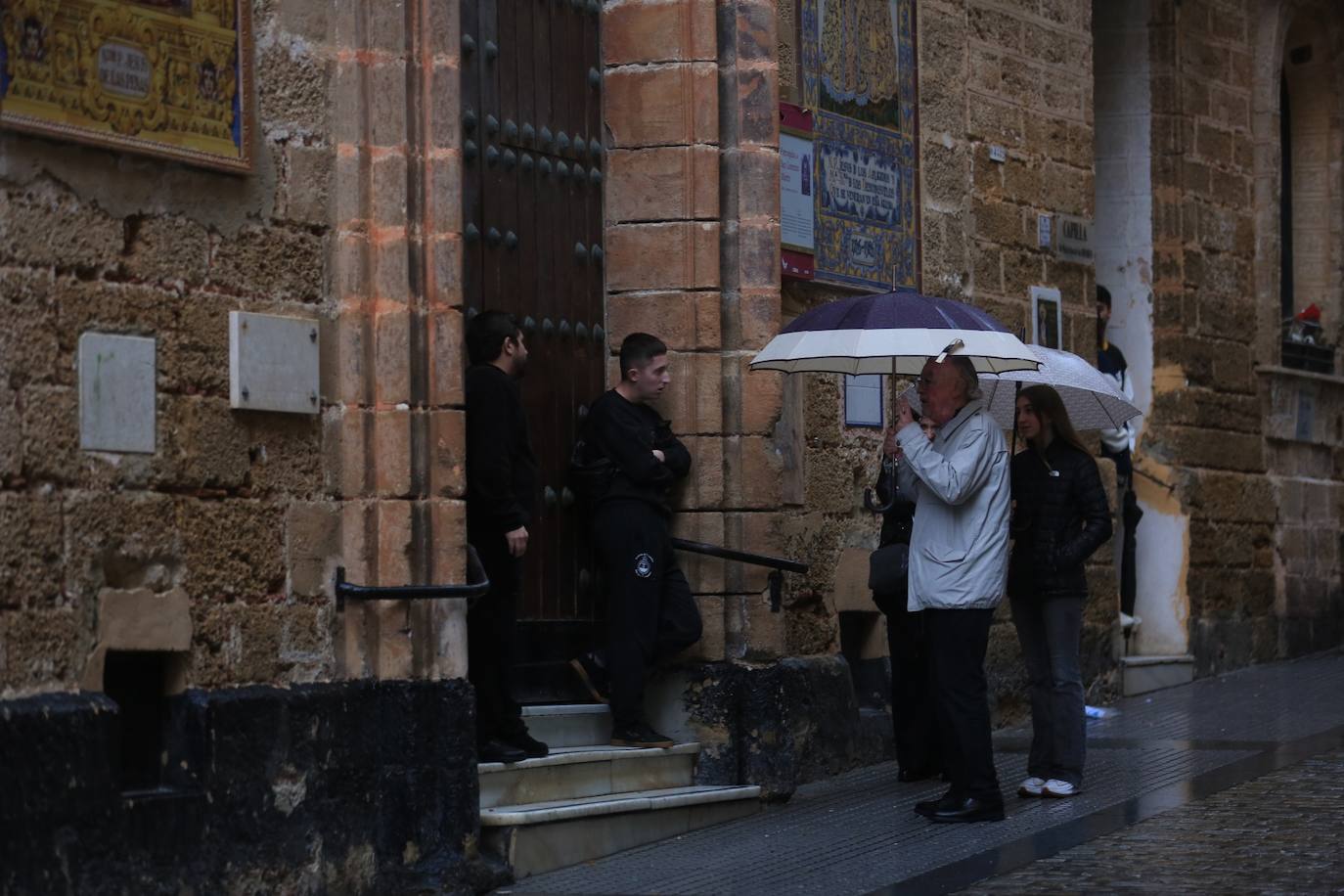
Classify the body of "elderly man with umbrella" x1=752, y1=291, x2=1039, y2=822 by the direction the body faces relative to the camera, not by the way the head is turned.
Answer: to the viewer's left

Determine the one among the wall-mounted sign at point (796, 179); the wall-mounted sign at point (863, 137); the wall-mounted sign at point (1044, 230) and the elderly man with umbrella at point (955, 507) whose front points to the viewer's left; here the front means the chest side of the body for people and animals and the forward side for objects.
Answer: the elderly man with umbrella

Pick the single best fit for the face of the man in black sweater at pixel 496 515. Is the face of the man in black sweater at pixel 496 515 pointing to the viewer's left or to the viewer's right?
to the viewer's right

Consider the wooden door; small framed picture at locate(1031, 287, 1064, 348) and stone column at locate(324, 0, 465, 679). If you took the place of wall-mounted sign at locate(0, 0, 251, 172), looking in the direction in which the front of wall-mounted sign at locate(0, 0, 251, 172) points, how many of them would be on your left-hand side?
3

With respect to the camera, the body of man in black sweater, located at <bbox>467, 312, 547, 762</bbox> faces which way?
to the viewer's right

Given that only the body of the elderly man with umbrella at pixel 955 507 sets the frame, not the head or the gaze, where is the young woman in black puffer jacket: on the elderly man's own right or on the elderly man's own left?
on the elderly man's own right

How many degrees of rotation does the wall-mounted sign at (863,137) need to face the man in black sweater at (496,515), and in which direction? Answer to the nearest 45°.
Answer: approximately 90° to its right

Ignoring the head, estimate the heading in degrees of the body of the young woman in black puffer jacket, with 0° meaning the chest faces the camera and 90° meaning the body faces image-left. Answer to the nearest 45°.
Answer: approximately 45°

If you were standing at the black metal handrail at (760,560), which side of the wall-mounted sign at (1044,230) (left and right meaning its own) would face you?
right

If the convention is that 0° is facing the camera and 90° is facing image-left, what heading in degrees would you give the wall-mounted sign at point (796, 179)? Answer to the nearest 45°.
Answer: approximately 315°
